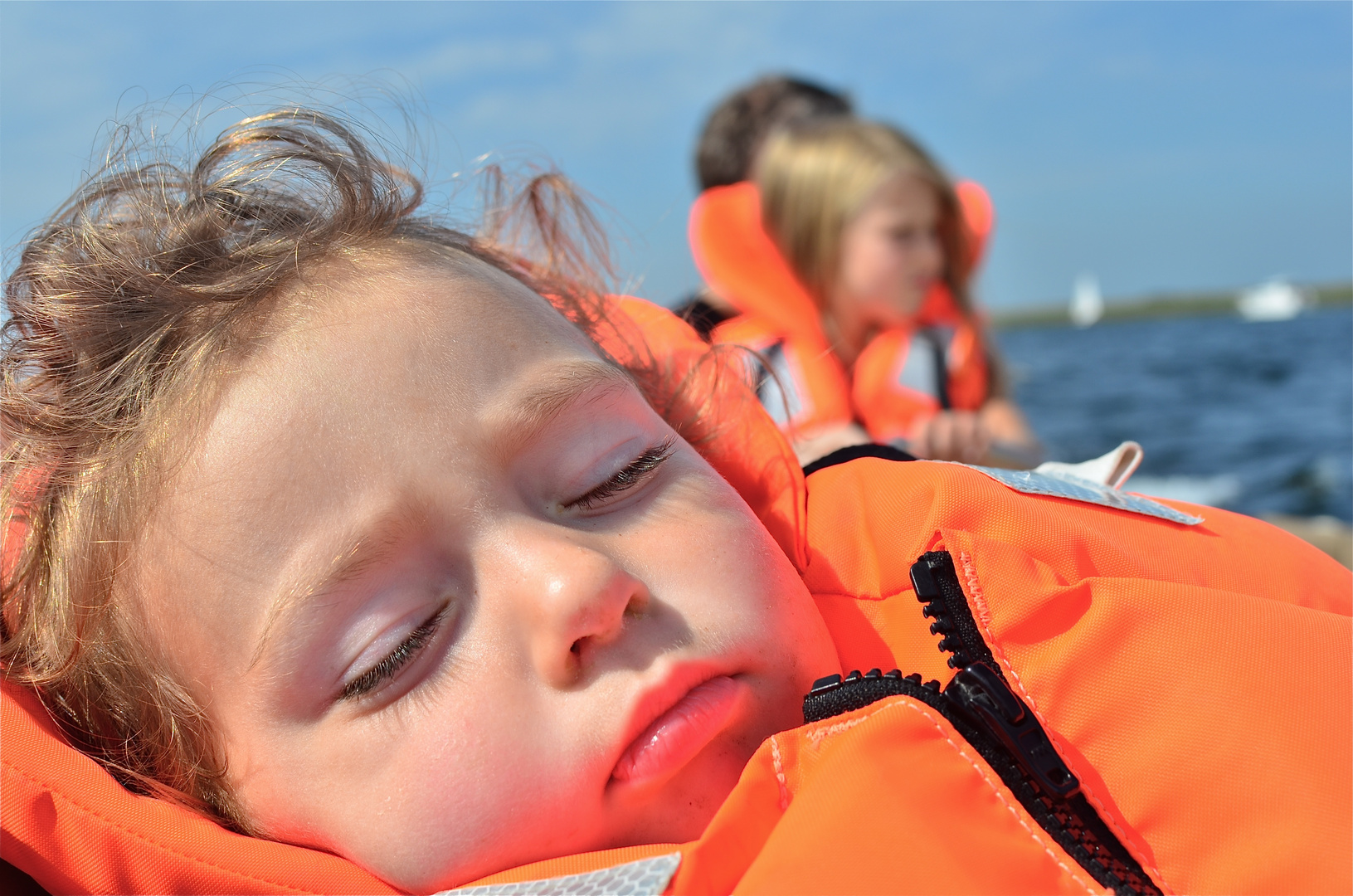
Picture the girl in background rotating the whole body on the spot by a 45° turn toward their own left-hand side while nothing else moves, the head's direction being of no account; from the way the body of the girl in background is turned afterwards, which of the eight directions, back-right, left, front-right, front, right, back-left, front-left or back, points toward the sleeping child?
right

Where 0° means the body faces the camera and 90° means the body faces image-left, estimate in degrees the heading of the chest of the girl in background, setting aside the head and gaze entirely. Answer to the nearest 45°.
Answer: approximately 315°
